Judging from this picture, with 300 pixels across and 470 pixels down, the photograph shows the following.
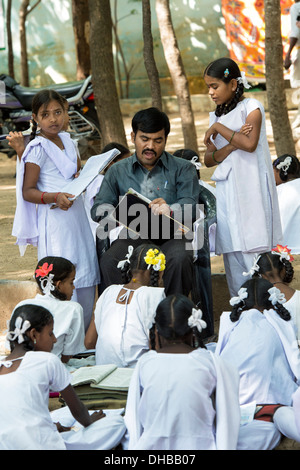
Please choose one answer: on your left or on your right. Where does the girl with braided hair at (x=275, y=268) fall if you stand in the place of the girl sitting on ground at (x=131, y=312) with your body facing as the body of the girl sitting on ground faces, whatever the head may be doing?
on your right

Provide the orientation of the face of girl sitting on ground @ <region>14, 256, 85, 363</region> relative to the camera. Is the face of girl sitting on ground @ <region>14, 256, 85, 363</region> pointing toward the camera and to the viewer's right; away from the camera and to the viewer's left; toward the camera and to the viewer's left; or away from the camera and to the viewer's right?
away from the camera and to the viewer's right

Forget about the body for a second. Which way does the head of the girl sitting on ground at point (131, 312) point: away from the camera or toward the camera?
away from the camera

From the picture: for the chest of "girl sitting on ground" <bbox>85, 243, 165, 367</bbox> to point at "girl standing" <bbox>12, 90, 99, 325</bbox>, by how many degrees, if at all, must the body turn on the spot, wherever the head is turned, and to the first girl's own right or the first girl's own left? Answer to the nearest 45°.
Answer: approximately 45° to the first girl's own left

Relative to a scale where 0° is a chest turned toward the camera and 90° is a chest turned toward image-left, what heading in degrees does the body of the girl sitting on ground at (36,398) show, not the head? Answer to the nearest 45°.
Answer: approximately 225°

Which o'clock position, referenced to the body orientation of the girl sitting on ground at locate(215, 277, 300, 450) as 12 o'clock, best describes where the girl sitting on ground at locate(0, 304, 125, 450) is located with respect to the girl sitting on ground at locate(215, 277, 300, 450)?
the girl sitting on ground at locate(0, 304, 125, 450) is roughly at 8 o'clock from the girl sitting on ground at locate(215, 277, 300, 450).

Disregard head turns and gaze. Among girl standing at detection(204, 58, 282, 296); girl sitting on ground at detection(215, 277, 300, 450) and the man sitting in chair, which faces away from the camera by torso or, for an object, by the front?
the girl sitting on ground

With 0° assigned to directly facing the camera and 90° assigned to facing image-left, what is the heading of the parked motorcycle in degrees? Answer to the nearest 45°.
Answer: approximately 90°

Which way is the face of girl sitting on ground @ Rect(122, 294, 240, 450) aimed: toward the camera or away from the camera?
away from the camera

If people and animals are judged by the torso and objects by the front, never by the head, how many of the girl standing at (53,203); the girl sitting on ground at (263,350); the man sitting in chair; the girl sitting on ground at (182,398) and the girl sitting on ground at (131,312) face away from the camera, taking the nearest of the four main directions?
3

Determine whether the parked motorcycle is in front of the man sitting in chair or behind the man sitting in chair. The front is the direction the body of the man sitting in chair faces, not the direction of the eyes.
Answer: behind

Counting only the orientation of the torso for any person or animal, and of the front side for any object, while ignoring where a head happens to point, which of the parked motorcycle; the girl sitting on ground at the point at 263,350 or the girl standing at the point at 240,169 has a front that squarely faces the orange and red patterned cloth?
the girl sitting on ground

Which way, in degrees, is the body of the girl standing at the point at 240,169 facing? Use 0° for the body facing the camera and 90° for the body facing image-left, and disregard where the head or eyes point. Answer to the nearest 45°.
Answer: approximately 45°

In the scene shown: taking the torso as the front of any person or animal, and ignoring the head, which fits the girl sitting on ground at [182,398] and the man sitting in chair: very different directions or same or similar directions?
very different directions

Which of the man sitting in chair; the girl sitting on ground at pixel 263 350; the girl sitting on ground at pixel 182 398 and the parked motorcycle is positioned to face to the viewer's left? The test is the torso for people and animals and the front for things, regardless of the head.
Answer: the parked motorcycle

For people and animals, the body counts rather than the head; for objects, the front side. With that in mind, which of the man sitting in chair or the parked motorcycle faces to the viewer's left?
the parked motorcycle

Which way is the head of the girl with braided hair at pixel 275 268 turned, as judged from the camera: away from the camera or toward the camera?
away from the camera
